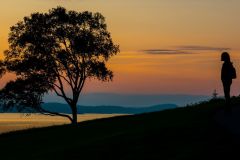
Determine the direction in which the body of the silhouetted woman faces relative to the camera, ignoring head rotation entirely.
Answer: to the viewer's left
